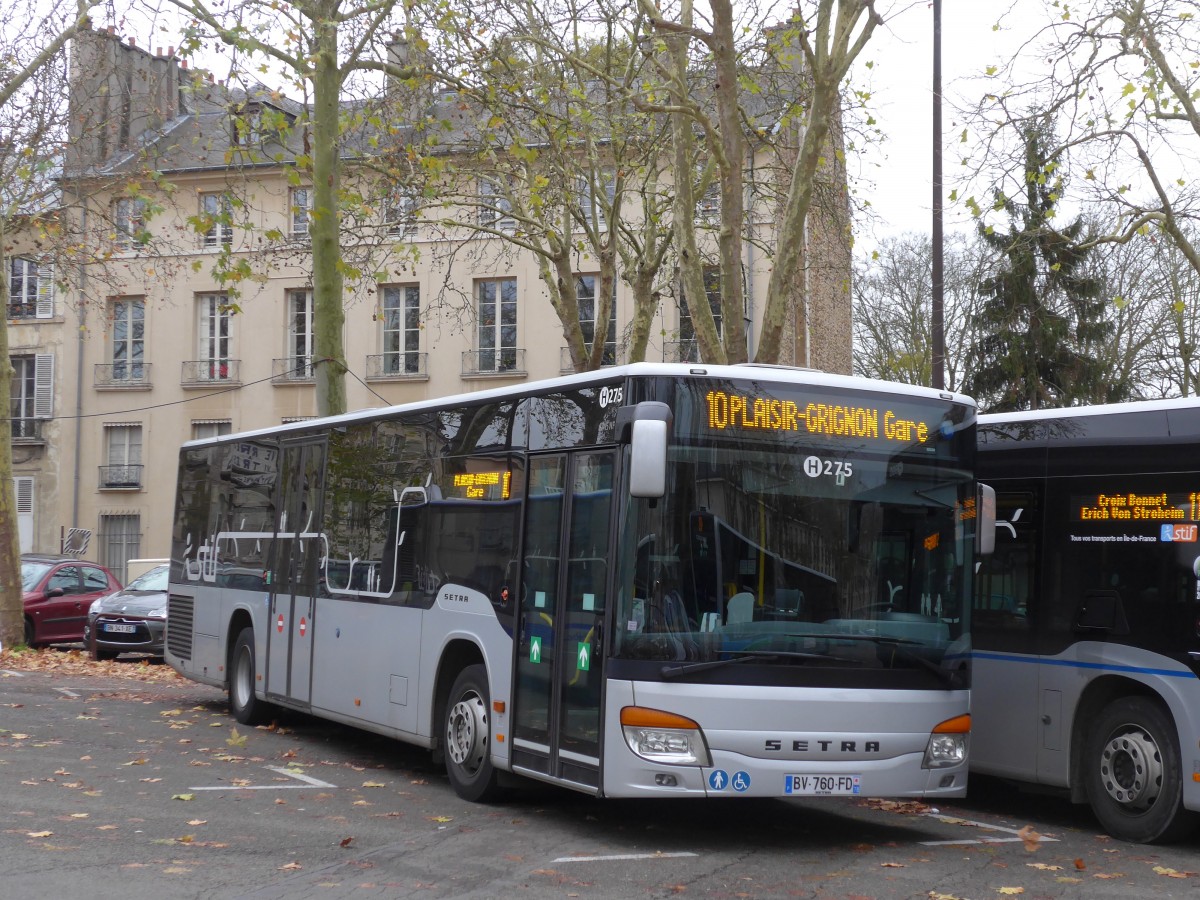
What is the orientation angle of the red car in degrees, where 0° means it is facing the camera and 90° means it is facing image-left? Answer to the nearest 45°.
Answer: approximately 45°

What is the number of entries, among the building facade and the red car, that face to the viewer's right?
0

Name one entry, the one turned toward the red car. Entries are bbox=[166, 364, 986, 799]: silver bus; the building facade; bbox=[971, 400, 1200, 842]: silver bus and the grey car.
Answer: the building facade

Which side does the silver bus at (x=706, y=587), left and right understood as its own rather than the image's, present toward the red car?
back

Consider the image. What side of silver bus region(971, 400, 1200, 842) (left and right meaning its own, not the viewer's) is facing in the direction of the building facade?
back

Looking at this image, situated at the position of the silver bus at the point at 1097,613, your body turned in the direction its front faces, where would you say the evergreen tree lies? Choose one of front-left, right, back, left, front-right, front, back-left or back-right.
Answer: back-left

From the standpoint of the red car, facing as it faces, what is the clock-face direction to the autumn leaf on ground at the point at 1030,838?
The autumn leaf on ground is roughly at 10 o'clock from the red car.

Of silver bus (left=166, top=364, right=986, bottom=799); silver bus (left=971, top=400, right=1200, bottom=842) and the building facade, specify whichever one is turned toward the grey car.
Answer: the building facade

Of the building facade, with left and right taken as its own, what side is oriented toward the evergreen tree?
left

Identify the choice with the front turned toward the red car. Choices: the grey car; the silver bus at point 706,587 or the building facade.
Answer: the building facade

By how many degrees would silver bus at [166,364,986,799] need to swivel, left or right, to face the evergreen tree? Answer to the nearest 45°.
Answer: approximately 135° to its left

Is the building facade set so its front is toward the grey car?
yes

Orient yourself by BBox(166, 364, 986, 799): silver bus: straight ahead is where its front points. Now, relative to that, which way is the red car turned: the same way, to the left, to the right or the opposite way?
to the right
